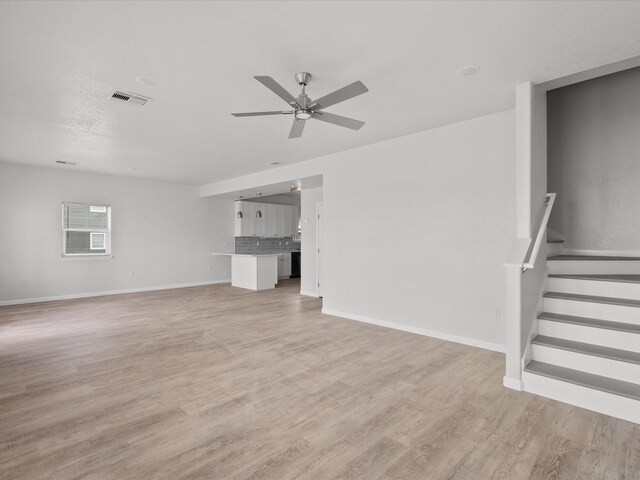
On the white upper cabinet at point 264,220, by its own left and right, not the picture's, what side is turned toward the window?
right

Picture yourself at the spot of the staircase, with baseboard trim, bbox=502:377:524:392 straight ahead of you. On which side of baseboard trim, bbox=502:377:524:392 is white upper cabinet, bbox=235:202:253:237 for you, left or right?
right

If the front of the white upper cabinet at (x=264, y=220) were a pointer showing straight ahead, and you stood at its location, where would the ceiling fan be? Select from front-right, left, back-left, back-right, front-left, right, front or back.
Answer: front-right

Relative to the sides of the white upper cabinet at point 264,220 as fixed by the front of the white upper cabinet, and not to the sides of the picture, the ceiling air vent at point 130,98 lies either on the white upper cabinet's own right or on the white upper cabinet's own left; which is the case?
on the white upper cabinet's own right

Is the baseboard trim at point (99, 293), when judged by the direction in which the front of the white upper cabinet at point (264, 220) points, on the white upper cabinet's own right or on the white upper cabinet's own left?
on the white upper cabinet's own right

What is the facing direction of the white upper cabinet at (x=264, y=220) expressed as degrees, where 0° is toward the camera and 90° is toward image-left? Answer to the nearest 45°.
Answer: approximately 315°

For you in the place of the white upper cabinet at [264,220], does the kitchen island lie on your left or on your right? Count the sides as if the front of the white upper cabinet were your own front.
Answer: on your right
